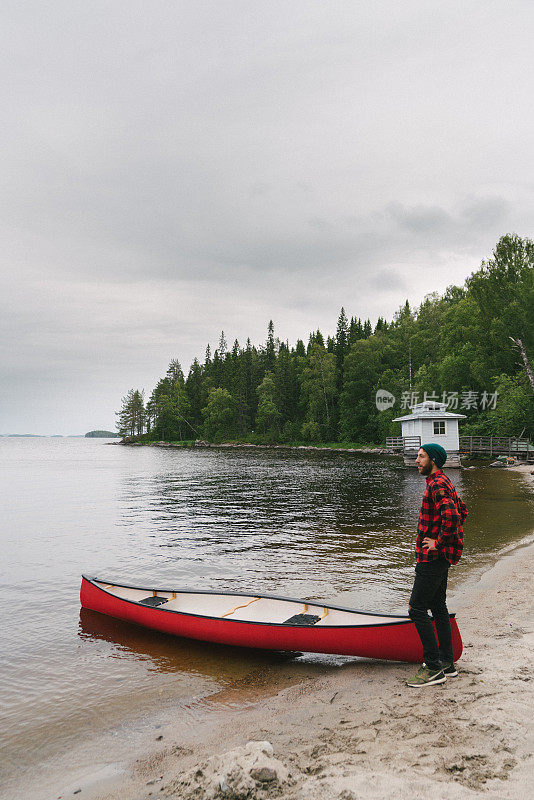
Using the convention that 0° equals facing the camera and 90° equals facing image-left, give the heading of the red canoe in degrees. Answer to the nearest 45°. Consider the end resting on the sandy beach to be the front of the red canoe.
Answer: approximately 315°

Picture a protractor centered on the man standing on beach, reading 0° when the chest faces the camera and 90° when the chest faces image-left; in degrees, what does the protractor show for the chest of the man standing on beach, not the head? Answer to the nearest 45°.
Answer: approximately 90°

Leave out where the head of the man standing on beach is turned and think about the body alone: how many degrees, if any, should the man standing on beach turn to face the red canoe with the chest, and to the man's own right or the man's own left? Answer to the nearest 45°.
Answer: approximately 45° to the man's own right
